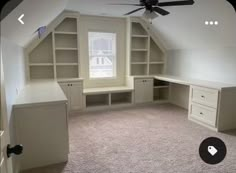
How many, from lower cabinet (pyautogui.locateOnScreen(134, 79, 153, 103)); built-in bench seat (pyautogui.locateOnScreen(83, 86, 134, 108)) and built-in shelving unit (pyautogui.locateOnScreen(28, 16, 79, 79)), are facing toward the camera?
3

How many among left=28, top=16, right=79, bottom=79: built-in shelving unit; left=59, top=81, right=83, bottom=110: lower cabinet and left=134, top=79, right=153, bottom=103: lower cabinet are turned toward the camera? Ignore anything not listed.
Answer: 3

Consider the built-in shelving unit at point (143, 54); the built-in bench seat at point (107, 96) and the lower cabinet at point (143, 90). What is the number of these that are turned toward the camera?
3

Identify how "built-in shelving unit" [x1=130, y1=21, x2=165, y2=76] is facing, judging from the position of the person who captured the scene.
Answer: facing the viewer

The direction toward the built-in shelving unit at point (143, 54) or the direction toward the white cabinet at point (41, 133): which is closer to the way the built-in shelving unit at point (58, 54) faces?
the white cabinet

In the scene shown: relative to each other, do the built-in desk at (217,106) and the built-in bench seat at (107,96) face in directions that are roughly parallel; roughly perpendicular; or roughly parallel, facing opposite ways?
roughly perpendicular

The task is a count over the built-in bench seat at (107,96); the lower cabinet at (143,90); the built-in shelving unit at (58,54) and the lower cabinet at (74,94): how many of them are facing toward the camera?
4

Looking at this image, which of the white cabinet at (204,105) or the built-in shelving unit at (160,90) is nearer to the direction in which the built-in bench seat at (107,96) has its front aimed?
the white cabinet

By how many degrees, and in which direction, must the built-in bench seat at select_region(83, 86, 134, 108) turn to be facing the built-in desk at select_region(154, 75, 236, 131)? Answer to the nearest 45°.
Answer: approximately 45° to its left

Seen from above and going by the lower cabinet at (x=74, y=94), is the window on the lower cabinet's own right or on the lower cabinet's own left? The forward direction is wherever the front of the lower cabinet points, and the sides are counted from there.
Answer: on the lower cabinet's own left

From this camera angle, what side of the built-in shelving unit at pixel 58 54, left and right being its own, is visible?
front

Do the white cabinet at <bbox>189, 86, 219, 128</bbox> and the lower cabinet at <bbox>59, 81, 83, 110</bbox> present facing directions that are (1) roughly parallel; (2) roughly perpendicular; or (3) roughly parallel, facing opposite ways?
roughly perpendicular

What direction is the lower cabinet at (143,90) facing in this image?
toward the camera

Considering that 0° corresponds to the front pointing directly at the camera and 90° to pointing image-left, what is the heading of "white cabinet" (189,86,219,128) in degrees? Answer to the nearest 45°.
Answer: approximately 45°

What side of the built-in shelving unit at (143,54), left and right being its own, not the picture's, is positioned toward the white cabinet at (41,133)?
front

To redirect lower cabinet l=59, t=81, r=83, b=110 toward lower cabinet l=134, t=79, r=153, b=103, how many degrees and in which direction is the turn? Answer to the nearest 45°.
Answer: approximately 90° to its left
